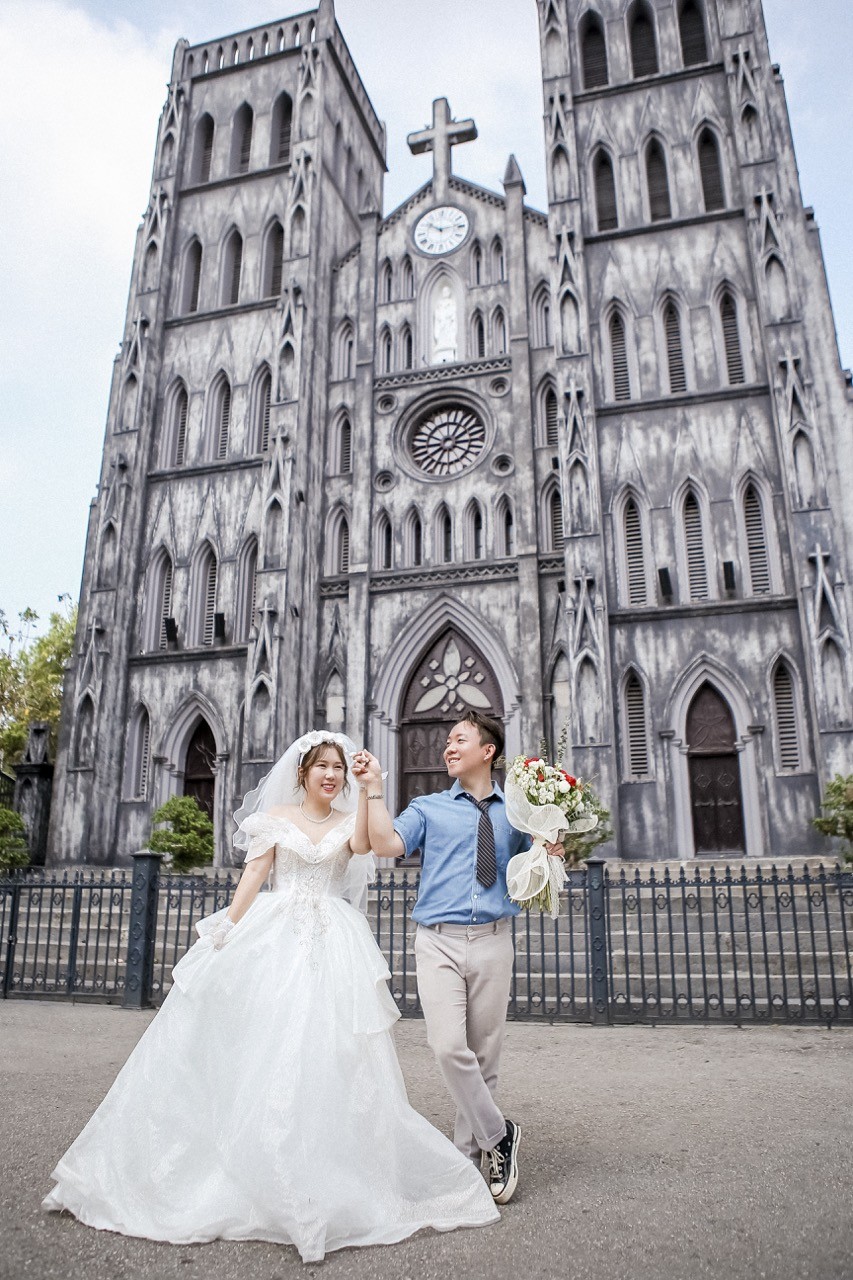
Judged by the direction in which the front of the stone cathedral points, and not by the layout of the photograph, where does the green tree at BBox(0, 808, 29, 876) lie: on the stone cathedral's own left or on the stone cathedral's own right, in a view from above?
on the stone cathedral's own right

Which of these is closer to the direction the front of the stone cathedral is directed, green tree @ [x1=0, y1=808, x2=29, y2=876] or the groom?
the groom

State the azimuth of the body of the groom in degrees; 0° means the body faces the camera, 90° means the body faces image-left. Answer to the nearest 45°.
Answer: approximately 0°

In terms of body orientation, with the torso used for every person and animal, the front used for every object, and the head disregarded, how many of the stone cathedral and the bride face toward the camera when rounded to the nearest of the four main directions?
2

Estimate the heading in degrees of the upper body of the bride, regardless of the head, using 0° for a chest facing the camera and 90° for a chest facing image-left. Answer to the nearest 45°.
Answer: approximately 0°
